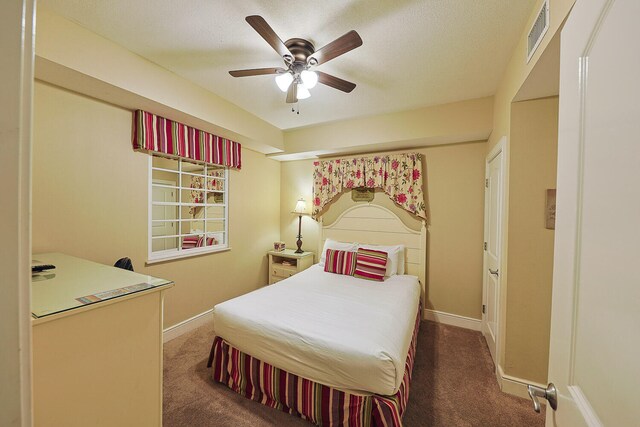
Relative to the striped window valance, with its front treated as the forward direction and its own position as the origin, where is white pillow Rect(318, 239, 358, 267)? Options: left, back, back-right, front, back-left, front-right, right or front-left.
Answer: front-left

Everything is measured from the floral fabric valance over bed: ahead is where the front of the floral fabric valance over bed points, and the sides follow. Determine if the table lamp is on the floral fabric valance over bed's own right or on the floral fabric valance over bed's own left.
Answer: on the floral fabric valance over bed's own right

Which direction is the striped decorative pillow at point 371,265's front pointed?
toward the camera

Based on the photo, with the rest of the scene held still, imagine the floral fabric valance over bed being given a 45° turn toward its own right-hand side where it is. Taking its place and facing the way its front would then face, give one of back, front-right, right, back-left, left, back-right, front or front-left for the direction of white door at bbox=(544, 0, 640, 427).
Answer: front-left

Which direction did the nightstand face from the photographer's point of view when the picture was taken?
facing the viewer and to the left of the viewer

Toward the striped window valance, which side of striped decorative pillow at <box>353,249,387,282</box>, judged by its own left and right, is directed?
right

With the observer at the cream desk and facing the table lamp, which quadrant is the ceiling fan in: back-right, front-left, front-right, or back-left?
front-right

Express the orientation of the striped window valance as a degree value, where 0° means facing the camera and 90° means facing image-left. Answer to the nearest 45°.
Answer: approximately 315°

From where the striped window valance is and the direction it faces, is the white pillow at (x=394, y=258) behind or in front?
in front

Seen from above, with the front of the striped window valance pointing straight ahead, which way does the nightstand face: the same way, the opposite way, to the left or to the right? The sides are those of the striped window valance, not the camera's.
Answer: to the right

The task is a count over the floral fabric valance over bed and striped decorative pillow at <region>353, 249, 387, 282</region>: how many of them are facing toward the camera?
2

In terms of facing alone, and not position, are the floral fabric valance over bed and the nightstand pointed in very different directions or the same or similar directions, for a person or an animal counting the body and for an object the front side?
same or similar directions

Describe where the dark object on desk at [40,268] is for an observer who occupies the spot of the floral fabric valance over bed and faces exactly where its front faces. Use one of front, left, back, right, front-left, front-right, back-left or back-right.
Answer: front-right

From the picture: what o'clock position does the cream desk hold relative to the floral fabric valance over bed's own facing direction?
The cream desk is roughly at 1 o'clock from the floral fabric valance over bed.

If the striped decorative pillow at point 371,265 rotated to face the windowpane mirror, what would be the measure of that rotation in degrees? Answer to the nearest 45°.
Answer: approximately 90° to its right

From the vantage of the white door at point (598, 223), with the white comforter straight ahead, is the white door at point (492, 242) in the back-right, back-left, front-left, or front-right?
front-right

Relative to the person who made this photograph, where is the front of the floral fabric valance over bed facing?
facing the viewer

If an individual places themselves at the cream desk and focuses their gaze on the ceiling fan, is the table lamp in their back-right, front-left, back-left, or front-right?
front-left
